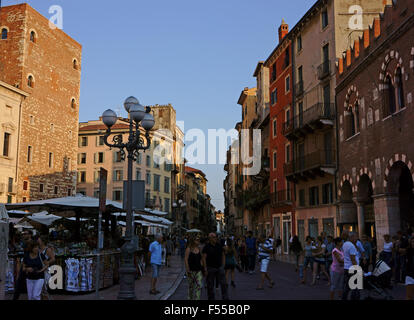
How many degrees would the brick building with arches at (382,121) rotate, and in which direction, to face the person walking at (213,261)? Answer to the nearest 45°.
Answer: approximately 45° to its left

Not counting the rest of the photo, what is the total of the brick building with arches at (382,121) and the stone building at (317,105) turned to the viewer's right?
0

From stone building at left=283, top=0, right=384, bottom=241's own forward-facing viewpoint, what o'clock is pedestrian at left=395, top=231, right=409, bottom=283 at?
The pedestrian is roughly at 10 o'clock from the stone building.

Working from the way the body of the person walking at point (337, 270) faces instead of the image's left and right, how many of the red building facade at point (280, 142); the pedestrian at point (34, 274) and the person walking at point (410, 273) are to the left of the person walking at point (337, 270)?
1

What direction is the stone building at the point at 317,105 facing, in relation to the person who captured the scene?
facing the viewer and to the left of the viewer

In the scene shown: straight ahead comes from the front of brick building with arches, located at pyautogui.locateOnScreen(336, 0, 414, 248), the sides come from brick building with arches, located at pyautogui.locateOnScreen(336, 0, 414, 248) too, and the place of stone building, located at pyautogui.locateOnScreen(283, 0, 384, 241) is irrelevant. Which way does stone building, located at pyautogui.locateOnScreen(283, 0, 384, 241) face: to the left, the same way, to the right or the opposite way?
the same way

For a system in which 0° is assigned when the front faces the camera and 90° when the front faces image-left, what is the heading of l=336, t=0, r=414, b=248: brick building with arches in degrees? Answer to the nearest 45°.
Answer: approximately 45°

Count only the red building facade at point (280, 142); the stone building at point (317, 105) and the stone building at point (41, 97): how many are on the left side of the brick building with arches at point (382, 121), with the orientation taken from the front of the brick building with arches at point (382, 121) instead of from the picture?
0

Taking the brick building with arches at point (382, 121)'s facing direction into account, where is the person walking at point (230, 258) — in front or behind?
in front

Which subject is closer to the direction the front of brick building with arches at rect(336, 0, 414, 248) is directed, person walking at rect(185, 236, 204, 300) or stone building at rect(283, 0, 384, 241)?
the person walking
